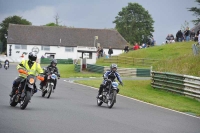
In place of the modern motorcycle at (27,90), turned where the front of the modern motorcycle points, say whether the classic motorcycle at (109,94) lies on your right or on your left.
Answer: on your left

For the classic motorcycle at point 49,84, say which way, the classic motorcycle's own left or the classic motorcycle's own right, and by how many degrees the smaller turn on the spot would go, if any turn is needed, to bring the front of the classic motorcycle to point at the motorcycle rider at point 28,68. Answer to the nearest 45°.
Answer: approximately 45° to the classic motorcycle's own right

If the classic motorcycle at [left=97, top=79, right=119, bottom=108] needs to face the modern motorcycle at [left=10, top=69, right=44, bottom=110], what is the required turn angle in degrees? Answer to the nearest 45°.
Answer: approximately 90° to its right

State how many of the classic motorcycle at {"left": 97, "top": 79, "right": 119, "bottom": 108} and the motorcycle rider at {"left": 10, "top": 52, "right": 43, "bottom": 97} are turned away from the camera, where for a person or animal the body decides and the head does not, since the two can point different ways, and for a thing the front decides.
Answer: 0

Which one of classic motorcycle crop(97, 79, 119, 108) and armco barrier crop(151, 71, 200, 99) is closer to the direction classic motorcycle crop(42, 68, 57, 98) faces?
the classic motorcycle

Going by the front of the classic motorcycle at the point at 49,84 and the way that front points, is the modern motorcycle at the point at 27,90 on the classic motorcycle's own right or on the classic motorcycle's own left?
on the classic motorcycle's own right

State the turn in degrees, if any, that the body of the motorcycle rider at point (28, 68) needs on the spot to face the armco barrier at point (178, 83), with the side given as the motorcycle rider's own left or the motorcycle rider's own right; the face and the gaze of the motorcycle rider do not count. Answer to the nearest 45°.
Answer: approximately 90° to the motorcycle rider's own left
